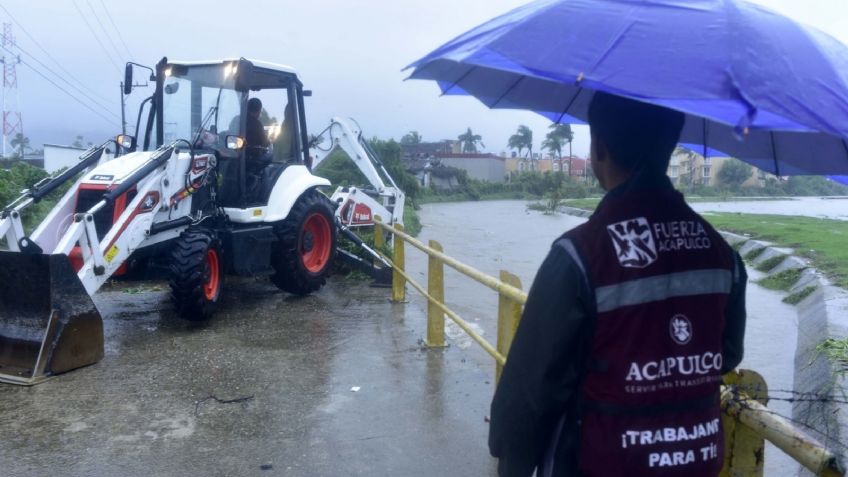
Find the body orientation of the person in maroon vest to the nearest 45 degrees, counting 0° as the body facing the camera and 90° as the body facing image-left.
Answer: approximately 135°

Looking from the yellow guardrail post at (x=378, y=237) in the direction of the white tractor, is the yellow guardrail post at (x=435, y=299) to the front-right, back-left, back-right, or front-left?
front-left

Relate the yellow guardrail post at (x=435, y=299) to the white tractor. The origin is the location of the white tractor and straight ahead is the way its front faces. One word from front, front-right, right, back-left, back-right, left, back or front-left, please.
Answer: left

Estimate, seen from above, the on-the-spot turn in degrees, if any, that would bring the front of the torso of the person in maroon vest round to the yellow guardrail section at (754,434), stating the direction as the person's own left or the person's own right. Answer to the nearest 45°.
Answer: approximately 90° to the person's own right

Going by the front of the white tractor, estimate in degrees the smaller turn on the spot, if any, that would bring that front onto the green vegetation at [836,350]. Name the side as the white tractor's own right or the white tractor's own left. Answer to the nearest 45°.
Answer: approximately 90° to the white tractor's own left

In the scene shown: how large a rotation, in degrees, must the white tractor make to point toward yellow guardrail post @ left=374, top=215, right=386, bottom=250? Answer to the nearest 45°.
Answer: approximately 180°

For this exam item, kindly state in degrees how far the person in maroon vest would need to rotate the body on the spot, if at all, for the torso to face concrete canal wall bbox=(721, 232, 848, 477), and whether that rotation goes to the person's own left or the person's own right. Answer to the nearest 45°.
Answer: approximately 45° to the person's own right

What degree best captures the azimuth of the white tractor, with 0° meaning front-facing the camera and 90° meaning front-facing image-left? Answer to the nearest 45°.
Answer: approximately 45°

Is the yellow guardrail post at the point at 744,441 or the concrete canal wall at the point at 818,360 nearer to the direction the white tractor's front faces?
the yellow guardrail post

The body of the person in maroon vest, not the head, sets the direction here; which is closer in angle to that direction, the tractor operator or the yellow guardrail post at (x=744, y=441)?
the tractor operator

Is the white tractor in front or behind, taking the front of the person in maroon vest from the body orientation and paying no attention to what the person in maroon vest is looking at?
in front

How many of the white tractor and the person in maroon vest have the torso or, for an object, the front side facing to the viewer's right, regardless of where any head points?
0

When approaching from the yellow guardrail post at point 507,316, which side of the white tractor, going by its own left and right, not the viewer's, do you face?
left
